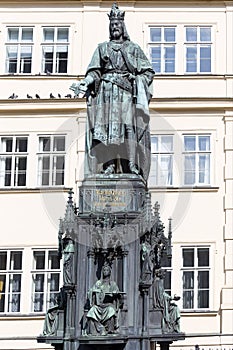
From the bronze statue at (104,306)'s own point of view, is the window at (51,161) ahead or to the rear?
to the rear

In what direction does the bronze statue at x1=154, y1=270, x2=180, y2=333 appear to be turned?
to the viewer's right

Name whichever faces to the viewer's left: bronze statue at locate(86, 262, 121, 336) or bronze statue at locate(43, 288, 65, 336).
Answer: bronze statue at locate(43, 288, 65, 336)

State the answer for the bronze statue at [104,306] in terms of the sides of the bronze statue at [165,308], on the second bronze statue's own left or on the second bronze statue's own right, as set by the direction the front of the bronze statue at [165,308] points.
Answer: on the second bronze statue's own right

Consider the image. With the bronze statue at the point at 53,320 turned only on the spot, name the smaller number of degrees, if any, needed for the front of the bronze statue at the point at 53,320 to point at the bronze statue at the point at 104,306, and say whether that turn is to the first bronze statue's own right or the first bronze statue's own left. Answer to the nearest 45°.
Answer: approximately 135° to the first bronze statue's own left

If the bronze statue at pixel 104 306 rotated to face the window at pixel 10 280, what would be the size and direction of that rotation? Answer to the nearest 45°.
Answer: approximately 180°

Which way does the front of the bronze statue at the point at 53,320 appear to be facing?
to the viewer's left

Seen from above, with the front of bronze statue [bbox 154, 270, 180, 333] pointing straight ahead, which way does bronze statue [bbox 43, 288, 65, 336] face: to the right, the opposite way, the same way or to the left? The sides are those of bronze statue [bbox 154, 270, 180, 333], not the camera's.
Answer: the opposite way

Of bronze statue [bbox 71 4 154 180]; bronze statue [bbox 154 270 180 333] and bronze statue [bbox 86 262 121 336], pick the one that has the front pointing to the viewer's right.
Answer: bronze statue [bbox 154 270 180 333]

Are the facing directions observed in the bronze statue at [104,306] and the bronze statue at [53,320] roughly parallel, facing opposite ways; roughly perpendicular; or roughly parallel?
roughly perpendicular

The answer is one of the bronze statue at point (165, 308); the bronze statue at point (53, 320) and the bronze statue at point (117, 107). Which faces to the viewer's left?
the bronze statue at point (53, 320)

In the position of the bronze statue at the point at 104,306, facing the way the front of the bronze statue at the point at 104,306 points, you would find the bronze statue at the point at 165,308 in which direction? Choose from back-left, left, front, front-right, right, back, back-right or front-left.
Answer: back-left
